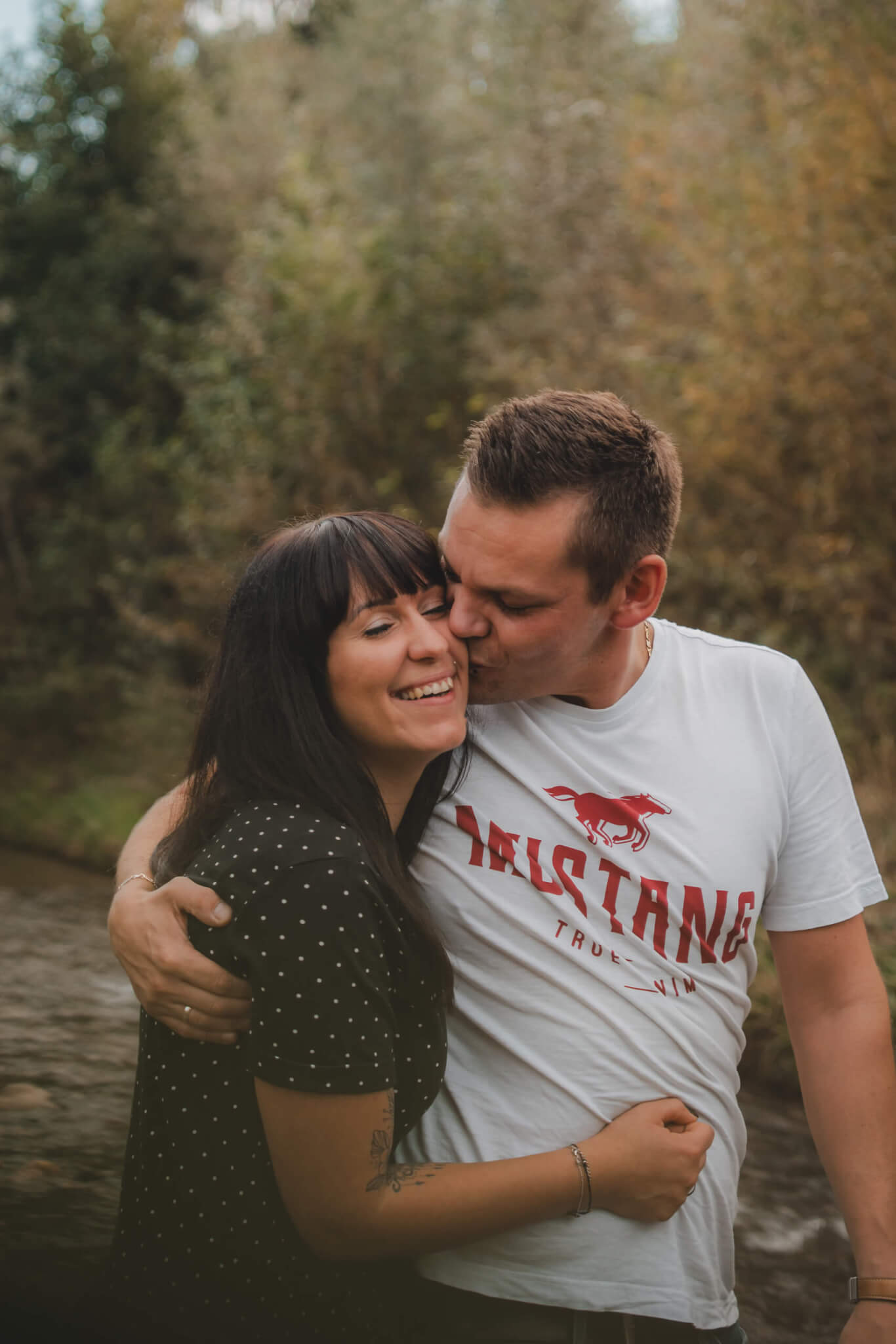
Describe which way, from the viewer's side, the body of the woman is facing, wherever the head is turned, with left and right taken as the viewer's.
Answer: facing to the right of the viewer

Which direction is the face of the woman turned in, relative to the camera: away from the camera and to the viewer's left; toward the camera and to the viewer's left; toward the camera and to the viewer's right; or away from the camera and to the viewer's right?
toward the camera and to the viewer's right
